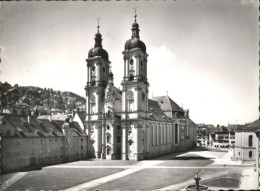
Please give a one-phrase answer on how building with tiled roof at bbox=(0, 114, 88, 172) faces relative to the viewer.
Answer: facing the viewer and to the right of the viewer

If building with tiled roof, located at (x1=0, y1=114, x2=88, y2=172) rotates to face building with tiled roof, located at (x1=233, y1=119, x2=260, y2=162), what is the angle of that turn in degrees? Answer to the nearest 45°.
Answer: approximately 45° to its left
